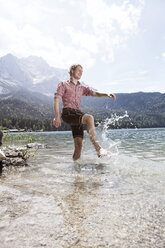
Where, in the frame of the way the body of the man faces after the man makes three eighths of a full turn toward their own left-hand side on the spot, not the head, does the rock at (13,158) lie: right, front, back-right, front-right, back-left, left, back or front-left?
left

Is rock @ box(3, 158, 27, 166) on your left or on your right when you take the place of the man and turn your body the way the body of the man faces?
on your right

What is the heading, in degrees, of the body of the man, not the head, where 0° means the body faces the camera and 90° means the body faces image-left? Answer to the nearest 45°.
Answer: approximately 315°
